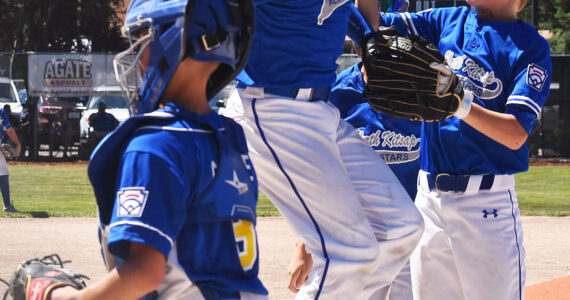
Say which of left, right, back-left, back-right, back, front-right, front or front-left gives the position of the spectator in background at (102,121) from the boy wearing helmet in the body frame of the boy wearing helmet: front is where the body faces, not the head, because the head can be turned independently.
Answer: front-right

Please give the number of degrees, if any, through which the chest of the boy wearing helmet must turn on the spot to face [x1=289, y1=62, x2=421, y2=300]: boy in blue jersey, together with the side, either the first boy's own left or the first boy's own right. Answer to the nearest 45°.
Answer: approximately 90° to the first boy's own right

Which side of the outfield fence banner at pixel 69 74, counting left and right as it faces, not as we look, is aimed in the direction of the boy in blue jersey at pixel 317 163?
front

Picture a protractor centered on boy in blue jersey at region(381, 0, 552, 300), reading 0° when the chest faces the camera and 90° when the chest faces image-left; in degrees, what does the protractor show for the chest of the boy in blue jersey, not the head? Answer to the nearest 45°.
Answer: approximately 45°

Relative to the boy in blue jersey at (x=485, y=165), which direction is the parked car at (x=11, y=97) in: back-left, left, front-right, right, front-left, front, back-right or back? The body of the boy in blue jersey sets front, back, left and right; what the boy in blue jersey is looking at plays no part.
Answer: right

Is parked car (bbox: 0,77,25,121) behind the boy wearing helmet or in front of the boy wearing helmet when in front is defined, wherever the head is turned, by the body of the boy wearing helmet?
in front

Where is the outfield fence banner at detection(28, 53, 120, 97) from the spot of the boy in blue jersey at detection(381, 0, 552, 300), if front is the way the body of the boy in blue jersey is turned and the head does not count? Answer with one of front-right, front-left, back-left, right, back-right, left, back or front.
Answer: right
